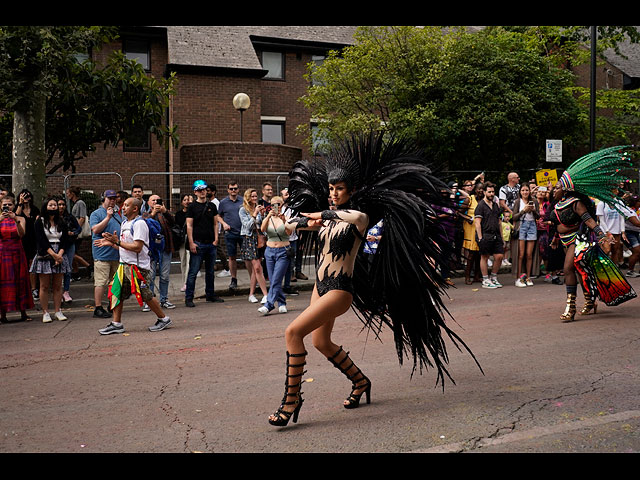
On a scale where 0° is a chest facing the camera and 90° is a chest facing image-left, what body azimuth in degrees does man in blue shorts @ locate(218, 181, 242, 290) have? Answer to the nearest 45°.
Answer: approximately 0°

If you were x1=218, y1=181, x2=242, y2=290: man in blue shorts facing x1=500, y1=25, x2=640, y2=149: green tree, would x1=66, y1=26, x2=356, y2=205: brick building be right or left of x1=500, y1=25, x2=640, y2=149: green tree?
left

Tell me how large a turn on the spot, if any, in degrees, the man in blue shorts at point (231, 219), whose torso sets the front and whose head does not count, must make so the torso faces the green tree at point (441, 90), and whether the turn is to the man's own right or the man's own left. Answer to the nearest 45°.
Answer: approximately 135° to the man's own left

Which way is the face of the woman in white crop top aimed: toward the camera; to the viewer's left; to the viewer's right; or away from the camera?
toward the camera

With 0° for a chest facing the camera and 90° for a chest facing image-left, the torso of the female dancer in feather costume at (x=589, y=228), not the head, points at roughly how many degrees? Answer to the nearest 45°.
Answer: approximately 90°

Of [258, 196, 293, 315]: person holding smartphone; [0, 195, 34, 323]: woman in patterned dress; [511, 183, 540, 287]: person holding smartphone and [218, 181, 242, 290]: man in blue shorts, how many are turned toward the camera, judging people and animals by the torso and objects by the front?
4

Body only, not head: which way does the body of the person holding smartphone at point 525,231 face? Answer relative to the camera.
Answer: toward the camera

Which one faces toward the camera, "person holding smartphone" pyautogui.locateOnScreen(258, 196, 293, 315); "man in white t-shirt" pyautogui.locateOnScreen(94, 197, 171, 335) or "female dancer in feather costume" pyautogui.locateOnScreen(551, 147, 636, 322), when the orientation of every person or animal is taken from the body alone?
the person holding smartphone

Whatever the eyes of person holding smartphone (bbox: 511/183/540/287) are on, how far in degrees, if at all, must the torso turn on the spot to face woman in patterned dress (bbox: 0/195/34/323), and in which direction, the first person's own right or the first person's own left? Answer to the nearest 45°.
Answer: approximately 45° to the first person's own right

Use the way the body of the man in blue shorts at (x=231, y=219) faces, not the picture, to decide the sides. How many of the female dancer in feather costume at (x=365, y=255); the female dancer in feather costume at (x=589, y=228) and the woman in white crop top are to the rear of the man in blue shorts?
0

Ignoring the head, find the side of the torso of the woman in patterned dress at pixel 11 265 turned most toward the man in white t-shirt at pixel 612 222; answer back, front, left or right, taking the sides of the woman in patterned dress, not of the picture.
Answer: left

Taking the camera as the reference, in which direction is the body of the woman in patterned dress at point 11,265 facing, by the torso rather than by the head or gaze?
toward the camera

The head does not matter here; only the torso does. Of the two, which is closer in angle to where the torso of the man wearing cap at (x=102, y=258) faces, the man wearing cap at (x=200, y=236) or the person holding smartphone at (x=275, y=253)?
the person holding smartphone

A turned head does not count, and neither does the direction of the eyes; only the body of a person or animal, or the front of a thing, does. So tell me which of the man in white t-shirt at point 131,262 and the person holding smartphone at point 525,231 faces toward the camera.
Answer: the person holding smartphone

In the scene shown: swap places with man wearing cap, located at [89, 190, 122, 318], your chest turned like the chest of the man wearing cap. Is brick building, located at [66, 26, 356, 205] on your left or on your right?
on your left
